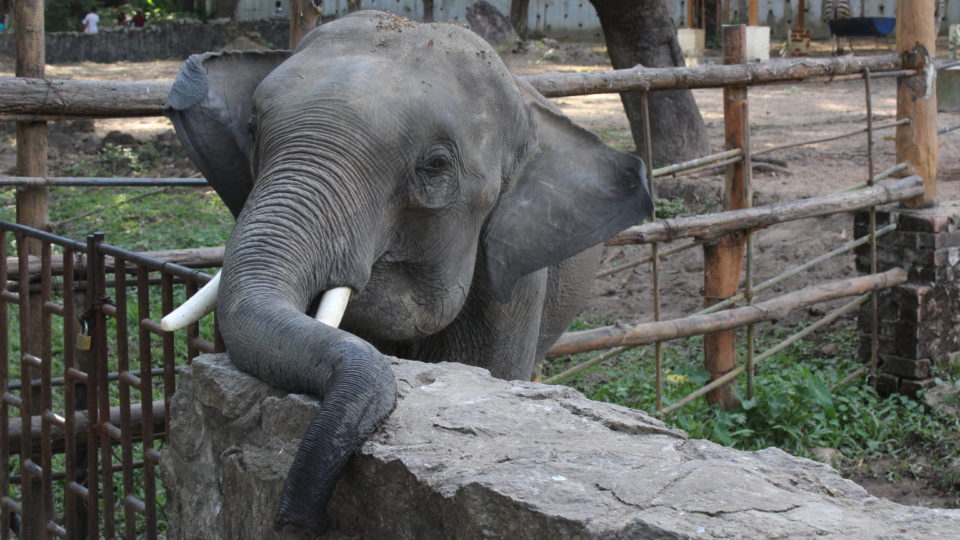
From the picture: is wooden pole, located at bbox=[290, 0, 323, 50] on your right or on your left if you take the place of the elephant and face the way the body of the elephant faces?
on your right

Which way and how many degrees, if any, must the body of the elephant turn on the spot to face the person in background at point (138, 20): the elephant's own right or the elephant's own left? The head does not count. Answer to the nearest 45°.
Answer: approximately 135° to the elephant's own right

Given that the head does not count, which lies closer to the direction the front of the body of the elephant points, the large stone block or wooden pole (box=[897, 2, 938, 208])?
the large stone block

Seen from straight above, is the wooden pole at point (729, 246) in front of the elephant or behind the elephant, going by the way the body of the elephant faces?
behind

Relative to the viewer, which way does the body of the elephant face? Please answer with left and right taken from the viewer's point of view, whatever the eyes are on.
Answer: facing the viewer and to the left of the viewer

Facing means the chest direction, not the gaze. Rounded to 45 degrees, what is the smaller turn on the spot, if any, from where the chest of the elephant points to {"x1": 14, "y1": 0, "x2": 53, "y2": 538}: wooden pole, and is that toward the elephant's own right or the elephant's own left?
approximately 90° to the elephant's own right
